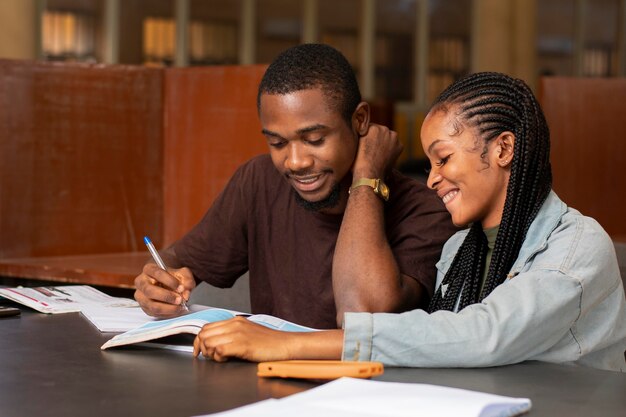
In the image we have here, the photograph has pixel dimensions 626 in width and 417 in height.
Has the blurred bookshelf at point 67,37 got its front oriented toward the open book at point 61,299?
yes

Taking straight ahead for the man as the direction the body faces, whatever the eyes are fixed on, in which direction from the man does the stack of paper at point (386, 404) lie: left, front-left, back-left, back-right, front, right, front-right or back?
front-left

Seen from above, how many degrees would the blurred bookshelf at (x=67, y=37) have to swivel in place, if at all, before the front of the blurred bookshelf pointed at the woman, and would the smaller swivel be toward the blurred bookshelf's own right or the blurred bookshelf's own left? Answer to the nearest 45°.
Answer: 0° — it already faces them

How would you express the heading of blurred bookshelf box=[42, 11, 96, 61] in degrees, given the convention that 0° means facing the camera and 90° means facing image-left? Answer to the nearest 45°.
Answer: approximately 0°

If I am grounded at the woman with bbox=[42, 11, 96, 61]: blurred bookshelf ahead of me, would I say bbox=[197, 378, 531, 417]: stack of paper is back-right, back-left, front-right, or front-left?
back-left

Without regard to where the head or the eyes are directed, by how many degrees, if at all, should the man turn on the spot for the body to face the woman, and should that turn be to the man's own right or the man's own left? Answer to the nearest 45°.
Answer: approximately 90° to the man's own left

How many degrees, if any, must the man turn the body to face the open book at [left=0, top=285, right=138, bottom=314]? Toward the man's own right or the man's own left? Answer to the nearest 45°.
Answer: approximately 45° to the man's own right

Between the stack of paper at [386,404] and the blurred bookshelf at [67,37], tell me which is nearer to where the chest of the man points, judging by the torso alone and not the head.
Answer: the stack of paper

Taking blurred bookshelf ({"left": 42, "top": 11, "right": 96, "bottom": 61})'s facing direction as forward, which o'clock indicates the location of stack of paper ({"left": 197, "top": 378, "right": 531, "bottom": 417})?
The stack of paper is roughly at 12 o'clock from the blurred bookshelf.

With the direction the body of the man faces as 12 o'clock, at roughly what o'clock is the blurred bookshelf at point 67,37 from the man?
The blurred bookshelf is roughly at 4 o'clock from the man.
